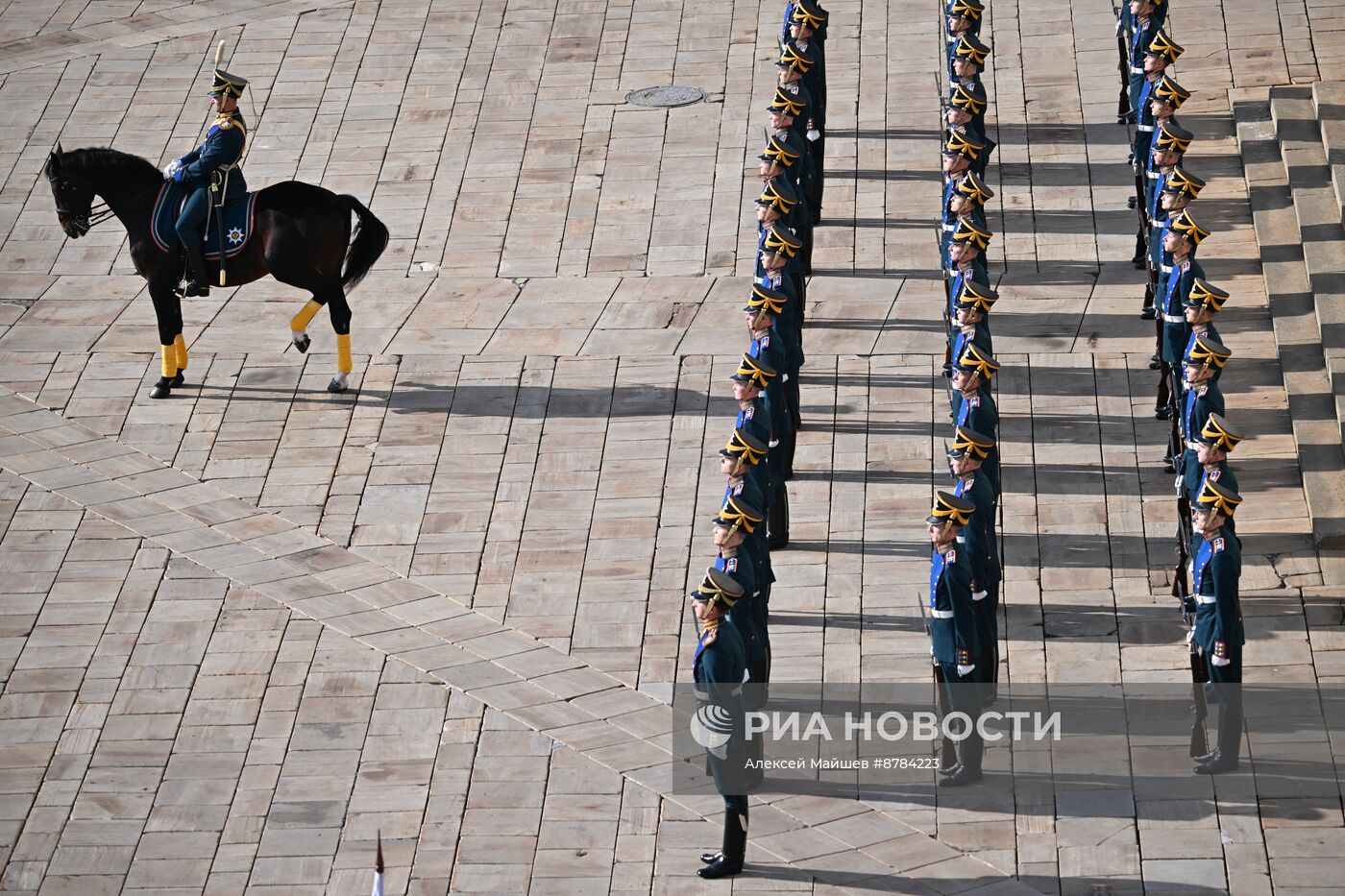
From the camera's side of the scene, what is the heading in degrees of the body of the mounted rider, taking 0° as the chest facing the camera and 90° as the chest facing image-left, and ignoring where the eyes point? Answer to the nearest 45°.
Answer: approximately 90°

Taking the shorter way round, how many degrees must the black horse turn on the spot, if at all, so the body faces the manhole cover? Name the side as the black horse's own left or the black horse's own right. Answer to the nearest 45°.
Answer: approximately 135° to the black horse's own right

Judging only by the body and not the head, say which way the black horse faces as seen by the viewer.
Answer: to the viewer's left

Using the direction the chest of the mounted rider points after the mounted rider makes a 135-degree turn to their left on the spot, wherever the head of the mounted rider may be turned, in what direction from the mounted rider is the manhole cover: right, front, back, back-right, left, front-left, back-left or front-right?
left

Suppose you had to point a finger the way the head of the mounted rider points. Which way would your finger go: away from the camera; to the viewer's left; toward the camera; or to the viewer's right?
to the viewer's left
